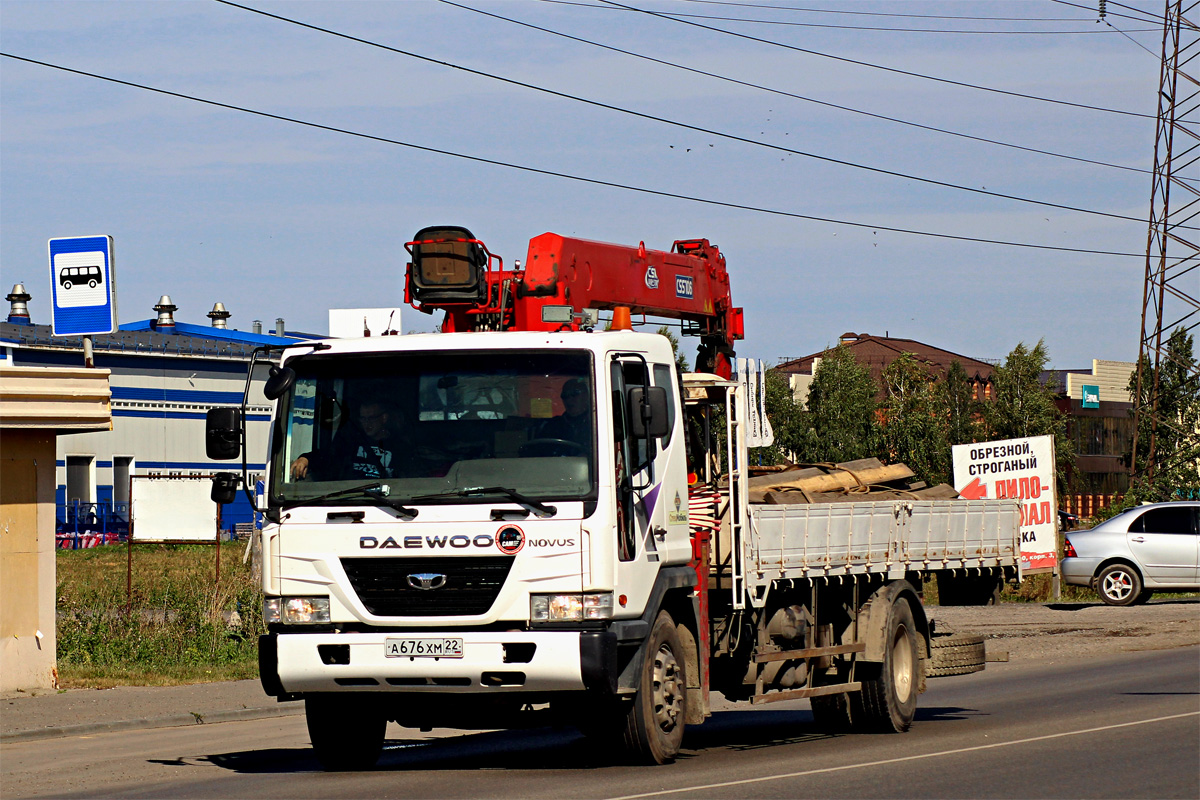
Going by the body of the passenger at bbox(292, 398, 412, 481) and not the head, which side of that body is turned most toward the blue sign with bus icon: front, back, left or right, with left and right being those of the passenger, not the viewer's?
right

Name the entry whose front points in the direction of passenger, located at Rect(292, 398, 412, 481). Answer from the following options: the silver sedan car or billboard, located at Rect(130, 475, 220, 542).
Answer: the billboard

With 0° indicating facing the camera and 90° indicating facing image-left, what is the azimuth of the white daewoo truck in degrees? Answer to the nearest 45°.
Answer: approximately 45°

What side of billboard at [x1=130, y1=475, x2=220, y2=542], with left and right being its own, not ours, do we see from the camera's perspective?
front

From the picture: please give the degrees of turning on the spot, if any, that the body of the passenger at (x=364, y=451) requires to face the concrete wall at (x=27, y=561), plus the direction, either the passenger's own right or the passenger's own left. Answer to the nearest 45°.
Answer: approximately 90° to the passenger's own right

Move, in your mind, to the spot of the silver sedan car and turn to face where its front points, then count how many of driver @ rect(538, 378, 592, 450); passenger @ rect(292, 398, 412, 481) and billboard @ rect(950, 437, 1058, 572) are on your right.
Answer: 2

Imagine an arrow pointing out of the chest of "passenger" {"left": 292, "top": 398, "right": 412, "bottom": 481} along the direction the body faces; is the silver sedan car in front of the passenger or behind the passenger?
behind

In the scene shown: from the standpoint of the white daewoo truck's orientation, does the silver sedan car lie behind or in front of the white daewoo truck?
behind

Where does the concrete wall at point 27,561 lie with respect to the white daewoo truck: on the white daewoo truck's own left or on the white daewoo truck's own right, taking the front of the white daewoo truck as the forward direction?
on the white daewoo truck's own right

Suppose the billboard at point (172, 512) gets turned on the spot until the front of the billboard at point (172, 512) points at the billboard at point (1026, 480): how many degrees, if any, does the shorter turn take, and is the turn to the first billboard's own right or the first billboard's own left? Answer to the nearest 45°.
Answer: approximately 45° to the first billboard's own left

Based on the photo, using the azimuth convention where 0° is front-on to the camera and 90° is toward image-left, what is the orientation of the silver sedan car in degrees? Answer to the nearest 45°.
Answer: approximately 270°
